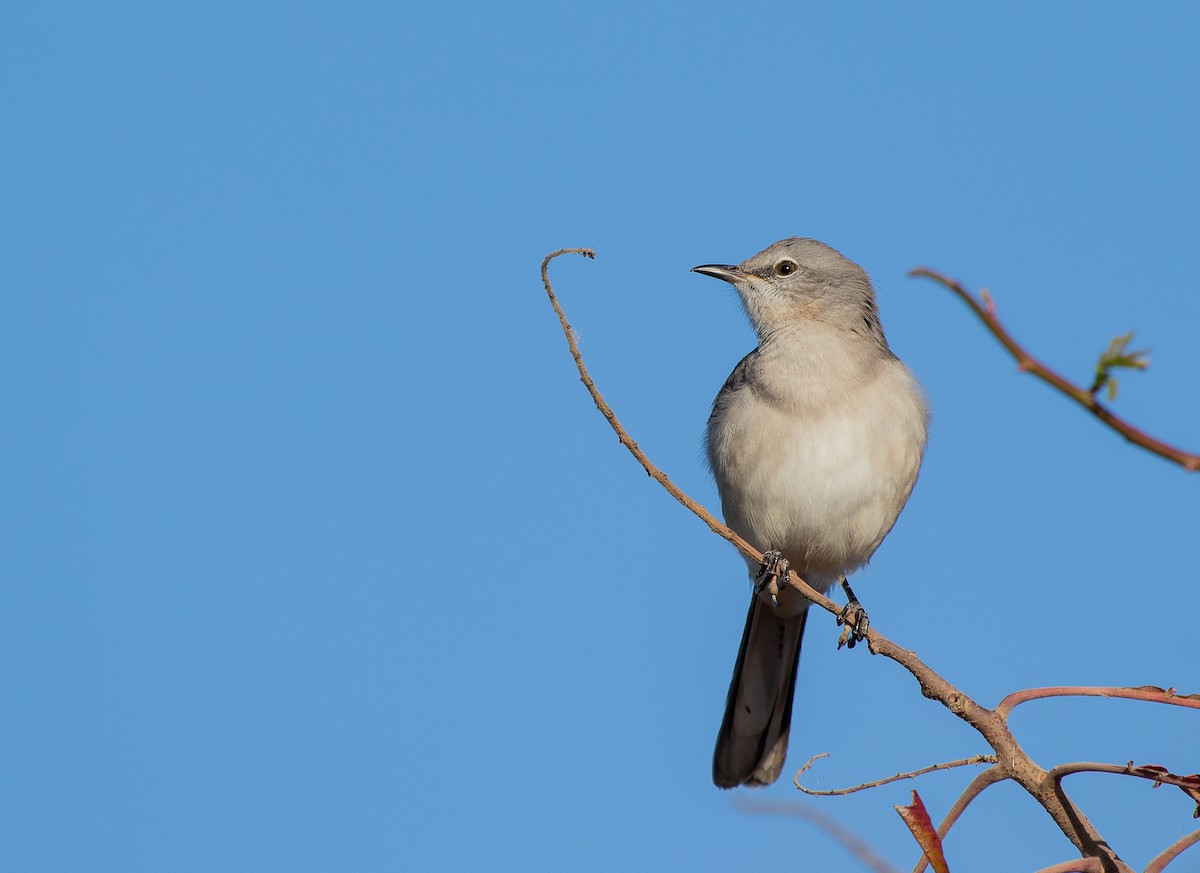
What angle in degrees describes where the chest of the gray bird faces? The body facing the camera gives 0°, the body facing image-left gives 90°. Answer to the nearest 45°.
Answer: approximately 0°

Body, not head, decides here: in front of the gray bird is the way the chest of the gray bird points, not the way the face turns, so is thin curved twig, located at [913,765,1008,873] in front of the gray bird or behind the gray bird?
in front

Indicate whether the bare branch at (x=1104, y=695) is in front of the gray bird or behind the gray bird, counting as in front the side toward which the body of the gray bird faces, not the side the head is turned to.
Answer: in front
